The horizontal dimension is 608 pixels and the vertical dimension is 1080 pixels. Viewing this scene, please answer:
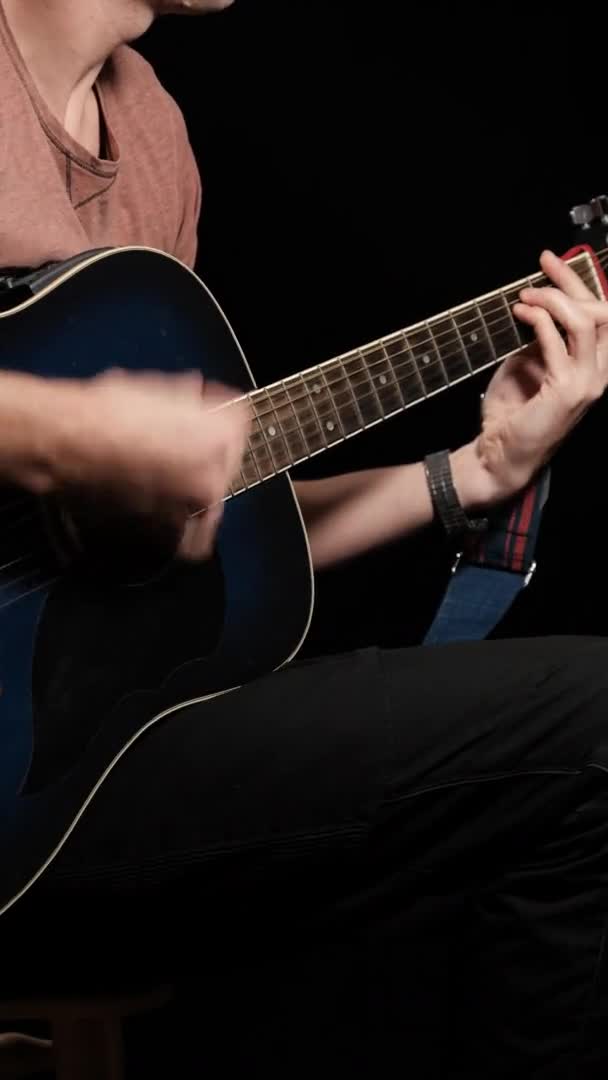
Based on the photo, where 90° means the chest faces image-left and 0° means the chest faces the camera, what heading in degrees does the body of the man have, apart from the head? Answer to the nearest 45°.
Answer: approximately 315°

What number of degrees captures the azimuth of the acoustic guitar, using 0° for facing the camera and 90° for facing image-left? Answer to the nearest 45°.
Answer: approximately 315°
